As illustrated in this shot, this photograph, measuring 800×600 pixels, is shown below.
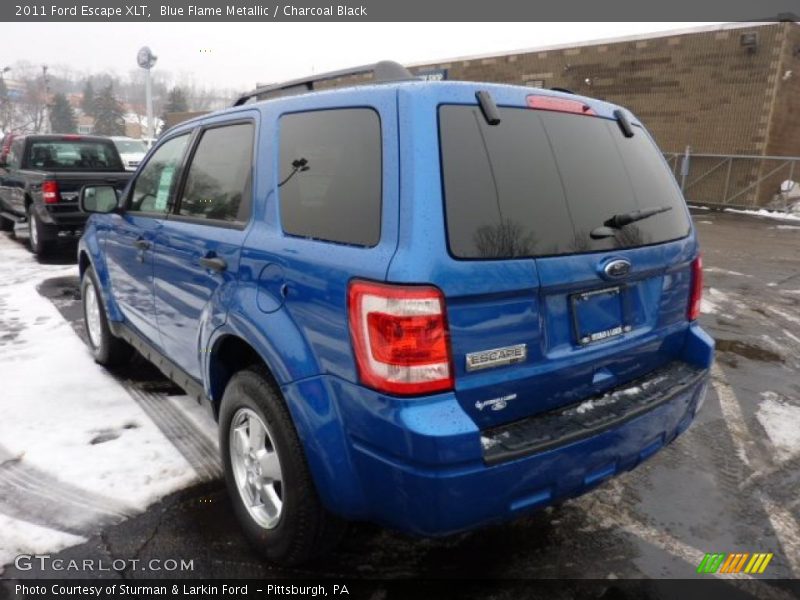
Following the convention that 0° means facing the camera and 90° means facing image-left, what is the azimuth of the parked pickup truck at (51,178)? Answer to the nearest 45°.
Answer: approximately 135°

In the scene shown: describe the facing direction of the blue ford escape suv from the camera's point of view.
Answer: facing away from the viewer and to the left of the viewer

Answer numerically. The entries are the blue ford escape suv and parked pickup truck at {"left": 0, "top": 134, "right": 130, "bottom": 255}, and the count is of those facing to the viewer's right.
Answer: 0

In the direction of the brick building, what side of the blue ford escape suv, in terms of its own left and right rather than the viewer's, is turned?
right

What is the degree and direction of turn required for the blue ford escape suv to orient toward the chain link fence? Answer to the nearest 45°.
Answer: approximately 90° to its right
